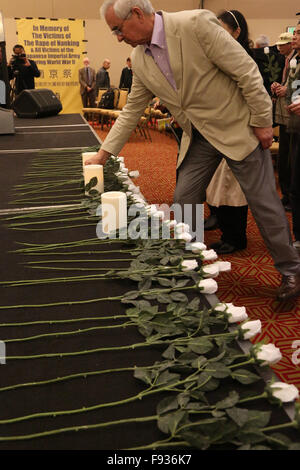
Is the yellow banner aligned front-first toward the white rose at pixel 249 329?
yes

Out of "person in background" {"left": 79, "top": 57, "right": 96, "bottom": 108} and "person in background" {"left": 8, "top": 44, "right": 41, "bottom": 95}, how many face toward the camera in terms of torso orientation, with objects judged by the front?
2

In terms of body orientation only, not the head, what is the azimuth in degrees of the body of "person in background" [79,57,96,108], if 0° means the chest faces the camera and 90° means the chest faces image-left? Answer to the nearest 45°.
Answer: approximately 0°

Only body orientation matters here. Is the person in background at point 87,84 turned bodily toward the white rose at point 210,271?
yes

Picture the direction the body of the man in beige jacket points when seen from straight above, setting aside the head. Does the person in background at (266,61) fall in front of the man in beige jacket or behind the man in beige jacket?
behind

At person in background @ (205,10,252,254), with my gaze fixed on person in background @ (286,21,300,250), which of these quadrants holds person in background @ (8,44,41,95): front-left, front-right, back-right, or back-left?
back-left

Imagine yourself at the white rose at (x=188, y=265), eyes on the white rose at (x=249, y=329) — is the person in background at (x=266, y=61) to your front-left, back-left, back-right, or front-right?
back-left

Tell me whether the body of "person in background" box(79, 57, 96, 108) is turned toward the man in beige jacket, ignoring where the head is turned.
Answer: yes

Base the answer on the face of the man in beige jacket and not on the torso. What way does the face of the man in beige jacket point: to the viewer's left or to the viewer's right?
to the viewer's left
